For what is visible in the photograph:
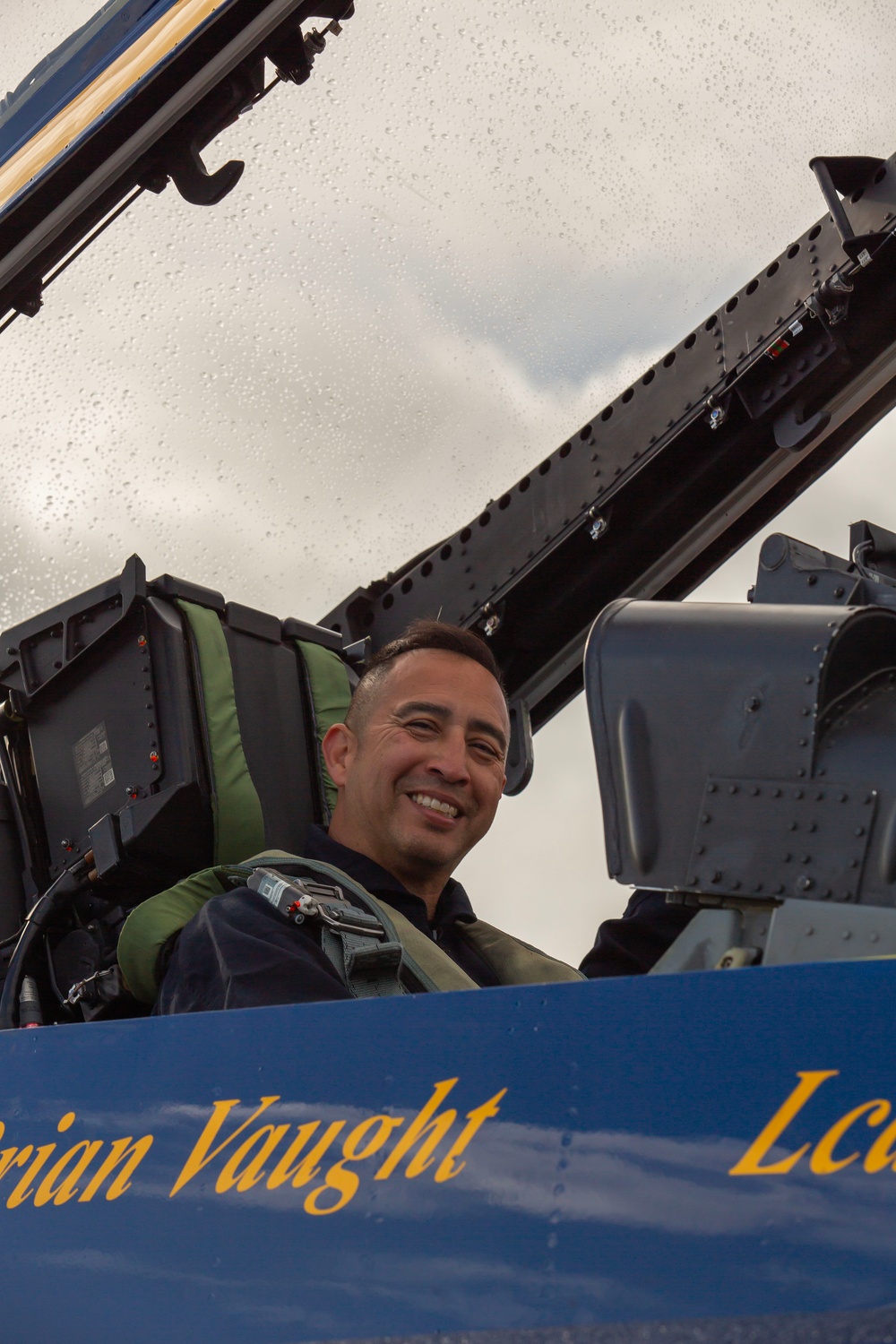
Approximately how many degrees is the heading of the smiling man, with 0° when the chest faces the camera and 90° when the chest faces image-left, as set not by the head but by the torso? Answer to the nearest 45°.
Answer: approximately 315°

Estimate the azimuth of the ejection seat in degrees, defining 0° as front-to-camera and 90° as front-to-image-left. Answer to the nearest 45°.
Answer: approximately 315°
